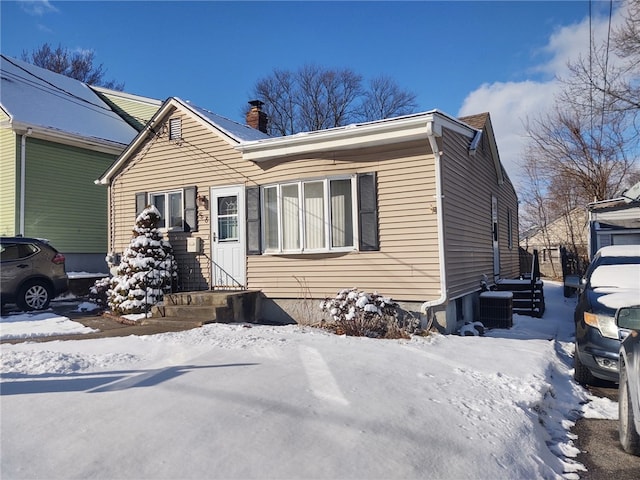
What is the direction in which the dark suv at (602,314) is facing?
toward the camera

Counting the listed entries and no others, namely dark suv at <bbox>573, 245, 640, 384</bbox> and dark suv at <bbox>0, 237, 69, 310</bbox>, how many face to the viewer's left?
1

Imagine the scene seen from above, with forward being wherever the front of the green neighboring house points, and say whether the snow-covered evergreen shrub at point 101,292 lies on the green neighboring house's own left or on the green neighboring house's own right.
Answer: on the green neighboring house's own left

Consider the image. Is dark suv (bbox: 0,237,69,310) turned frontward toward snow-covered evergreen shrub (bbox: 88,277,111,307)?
no

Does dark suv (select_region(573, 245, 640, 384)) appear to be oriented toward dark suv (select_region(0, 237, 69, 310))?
no

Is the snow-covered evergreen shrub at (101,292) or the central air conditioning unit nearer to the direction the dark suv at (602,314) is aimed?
the snow-covered evergreen shrub

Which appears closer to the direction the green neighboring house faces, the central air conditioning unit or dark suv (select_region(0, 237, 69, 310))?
the dark suv

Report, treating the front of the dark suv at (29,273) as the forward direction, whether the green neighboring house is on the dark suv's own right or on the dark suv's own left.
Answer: on the dark suv's own right

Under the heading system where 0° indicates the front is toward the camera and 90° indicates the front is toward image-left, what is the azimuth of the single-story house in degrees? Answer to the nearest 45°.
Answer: approximately 45°

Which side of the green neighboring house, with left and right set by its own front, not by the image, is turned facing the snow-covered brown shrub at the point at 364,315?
left

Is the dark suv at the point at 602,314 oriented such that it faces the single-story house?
no

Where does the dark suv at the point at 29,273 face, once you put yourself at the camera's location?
facing to the left of the viewer

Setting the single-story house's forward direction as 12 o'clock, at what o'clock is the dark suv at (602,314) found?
The dark suv is roughly at 9 o'clock from the single-story house.

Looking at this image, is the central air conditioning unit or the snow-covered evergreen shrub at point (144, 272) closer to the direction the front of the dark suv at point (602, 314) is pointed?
the snow-covered evergreen shrub

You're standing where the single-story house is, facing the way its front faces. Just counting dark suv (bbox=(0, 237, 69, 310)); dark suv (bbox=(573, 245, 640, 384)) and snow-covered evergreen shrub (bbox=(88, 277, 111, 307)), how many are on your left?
1

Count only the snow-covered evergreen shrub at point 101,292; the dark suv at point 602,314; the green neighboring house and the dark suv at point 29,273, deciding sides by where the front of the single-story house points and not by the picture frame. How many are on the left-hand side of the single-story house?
1

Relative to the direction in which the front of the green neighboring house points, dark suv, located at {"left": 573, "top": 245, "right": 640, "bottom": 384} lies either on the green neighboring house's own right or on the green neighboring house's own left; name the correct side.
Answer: on the green neighboring house's own left

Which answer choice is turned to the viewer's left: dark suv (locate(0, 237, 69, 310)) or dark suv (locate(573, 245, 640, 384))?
dark suv (locate(0, 237, 69, 310))

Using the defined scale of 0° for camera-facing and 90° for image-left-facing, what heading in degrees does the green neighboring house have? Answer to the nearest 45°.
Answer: approximately 45°
